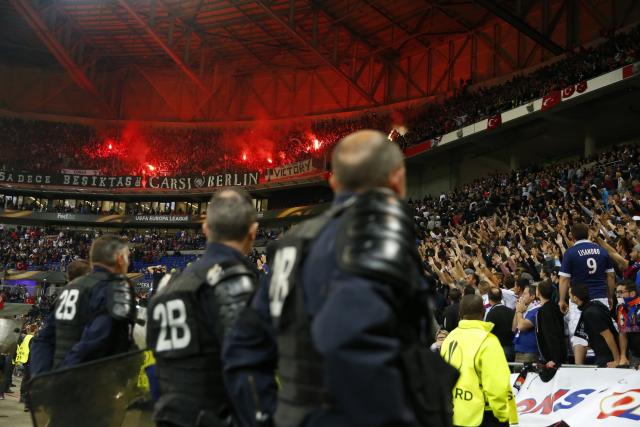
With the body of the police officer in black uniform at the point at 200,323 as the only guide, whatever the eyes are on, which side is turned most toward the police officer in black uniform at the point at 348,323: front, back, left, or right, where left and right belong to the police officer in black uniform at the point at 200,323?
right

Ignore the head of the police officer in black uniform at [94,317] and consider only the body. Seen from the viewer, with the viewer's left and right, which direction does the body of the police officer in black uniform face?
facing away from the viewer and to the right of the viewer

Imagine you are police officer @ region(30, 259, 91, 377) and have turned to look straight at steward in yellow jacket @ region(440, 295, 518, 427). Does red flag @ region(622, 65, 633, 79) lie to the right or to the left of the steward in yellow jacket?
left

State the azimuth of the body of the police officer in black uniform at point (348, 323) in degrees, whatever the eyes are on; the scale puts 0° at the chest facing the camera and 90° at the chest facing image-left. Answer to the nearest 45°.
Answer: approximately 225°

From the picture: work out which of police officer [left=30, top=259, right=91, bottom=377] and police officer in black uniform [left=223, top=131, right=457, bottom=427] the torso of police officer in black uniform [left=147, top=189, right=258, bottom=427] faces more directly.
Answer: the police officer

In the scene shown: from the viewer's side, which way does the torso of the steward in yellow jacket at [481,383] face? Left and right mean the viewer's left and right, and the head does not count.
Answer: facing away from the viewer and to the right of the viewer

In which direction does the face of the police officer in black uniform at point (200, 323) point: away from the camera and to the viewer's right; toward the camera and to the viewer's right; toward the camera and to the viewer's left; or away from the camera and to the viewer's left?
away from the camera and to the viewer's right

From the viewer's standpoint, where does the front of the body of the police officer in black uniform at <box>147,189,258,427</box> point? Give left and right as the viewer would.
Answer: facing away from the viewer and to the right of the viewer

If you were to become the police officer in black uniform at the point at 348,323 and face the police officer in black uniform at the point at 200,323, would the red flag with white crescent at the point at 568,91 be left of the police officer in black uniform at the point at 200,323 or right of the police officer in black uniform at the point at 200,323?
right
